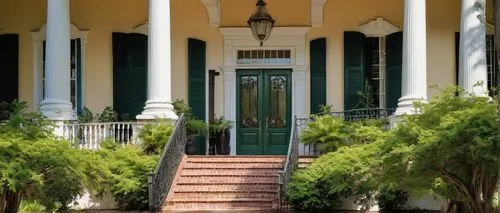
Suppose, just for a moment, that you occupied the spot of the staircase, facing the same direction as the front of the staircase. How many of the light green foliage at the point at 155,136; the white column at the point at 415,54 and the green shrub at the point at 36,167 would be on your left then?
1

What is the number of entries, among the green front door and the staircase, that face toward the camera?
2

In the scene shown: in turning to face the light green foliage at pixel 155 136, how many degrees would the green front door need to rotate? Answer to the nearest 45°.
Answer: approximately 45° to its right

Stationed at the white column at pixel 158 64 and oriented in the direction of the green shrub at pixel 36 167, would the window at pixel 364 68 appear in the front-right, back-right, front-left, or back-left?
back-left

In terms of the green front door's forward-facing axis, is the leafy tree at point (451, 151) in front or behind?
in front

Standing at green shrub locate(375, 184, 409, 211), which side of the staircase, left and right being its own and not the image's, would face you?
left

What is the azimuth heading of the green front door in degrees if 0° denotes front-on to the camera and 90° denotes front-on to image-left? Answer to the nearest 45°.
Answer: approximately 0°

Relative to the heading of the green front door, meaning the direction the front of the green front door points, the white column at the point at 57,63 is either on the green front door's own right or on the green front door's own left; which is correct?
on the green front door's own right

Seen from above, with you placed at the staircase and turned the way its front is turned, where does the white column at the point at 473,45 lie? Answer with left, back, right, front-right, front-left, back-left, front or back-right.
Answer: left
